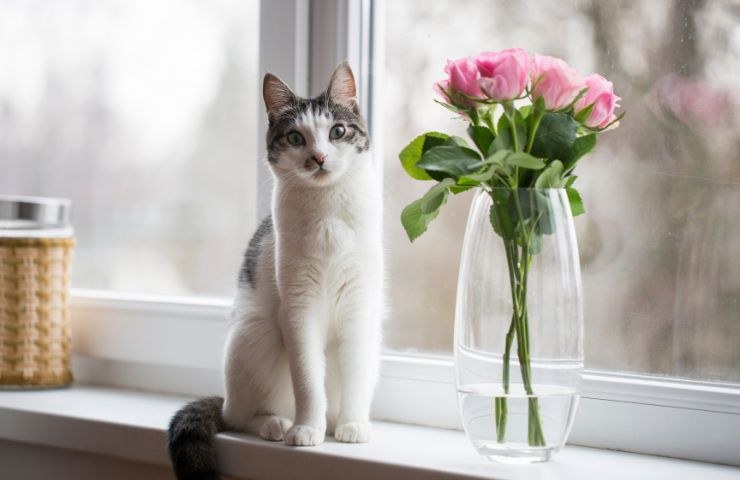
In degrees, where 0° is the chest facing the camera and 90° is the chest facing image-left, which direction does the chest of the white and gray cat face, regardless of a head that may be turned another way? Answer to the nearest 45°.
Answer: approximately 315°

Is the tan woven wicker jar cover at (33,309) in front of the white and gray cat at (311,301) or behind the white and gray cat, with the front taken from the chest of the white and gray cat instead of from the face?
behind
